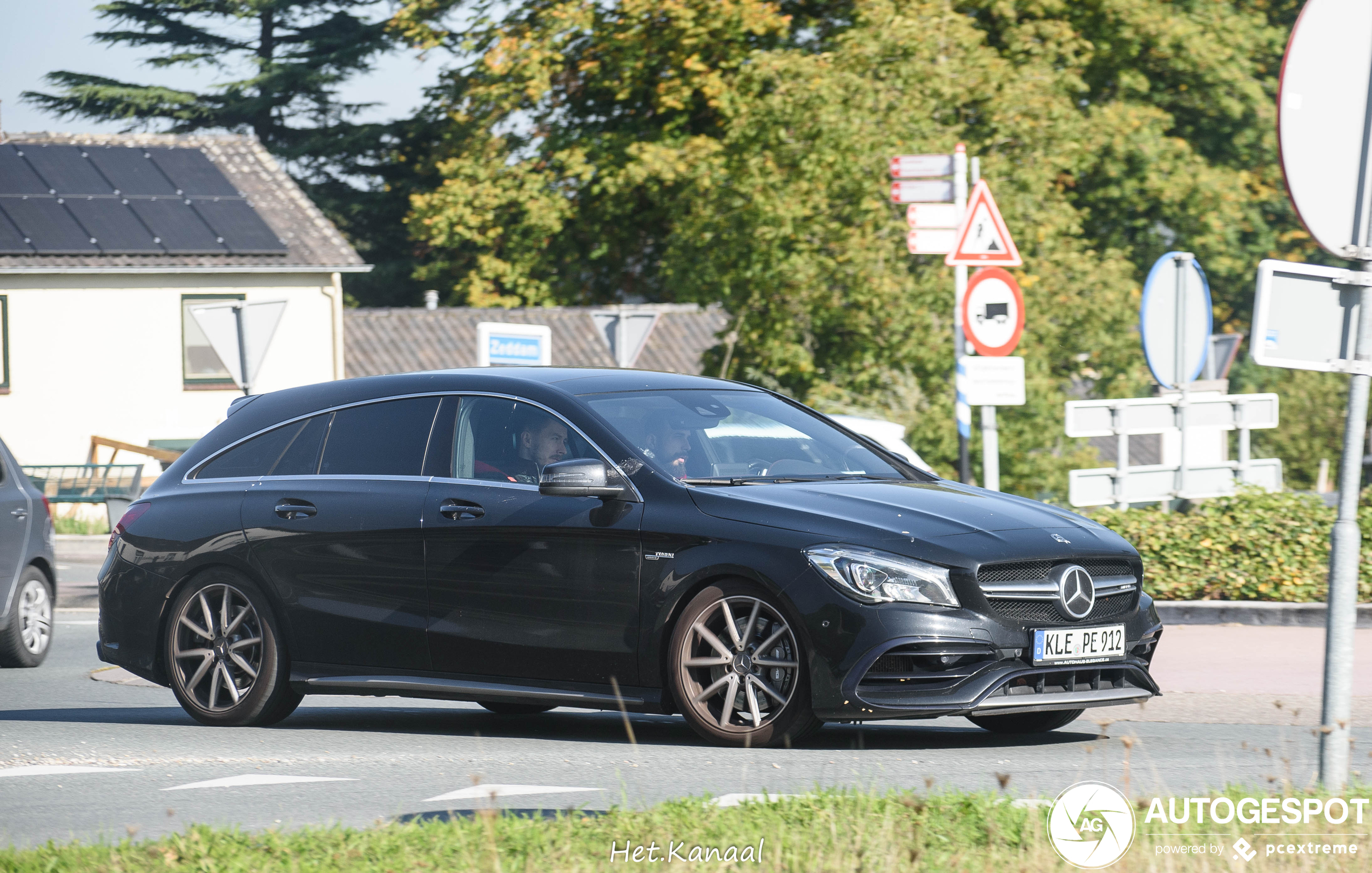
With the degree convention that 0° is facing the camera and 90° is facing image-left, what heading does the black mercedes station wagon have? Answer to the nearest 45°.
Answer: approximately 315°

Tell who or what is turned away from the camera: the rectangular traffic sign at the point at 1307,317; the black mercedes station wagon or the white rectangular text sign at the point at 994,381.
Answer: the rectangular traffic sign at the point at 1307,317

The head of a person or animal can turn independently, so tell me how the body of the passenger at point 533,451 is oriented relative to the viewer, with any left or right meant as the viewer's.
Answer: facing the viewer and to the right of the viewer

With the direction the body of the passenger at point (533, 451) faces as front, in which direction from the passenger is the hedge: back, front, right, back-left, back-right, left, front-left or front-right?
left

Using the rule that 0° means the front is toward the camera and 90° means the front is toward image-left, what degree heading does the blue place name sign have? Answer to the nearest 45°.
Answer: approximately 0°

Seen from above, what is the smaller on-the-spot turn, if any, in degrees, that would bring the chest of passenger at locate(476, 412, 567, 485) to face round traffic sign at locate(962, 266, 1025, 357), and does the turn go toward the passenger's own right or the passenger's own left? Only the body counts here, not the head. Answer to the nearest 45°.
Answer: approximately 90° to the passenger's own left

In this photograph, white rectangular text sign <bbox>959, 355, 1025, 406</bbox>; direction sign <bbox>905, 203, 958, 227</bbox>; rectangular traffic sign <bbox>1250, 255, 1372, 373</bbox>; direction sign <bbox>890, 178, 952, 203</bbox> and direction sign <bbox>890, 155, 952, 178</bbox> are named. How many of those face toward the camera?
4

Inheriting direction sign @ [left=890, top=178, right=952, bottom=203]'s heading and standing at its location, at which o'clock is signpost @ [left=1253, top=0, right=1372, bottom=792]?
The signpost is roughly at 12 o'clock from the direction sign.

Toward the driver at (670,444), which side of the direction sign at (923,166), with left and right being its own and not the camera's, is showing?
front

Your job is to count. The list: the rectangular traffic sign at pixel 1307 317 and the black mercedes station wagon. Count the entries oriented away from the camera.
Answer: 1

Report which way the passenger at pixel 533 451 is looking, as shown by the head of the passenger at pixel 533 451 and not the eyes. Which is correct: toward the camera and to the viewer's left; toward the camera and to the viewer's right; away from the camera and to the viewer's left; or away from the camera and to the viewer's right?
toward the camera and to the viewer's right

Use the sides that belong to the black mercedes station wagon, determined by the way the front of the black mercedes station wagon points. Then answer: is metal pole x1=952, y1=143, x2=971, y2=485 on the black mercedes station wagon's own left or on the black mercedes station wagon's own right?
on the black mercedes station wagon's own left

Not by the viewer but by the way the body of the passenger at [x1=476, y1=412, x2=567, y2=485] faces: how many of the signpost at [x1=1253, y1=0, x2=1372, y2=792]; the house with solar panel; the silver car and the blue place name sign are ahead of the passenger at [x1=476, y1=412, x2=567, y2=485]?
1
